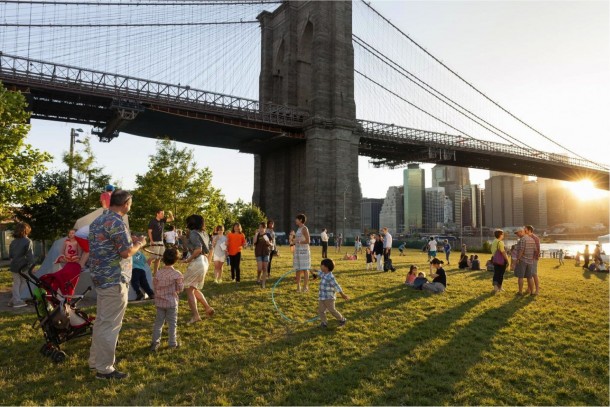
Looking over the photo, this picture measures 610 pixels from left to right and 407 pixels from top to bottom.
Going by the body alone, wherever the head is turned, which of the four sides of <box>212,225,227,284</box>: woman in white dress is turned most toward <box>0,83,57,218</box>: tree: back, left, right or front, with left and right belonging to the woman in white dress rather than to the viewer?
right

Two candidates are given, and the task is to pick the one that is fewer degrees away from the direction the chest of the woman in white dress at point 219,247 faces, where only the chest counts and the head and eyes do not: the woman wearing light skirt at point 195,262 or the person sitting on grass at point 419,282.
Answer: the woman wearing light skirt

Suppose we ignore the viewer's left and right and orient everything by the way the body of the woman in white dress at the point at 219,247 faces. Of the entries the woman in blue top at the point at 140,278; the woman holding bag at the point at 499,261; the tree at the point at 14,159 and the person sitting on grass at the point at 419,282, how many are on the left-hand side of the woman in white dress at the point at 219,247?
2

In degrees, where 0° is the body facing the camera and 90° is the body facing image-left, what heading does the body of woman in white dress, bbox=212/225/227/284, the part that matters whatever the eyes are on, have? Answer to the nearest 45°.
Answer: approximately 0°

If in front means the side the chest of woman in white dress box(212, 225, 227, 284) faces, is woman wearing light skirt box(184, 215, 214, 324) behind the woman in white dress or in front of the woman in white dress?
in front

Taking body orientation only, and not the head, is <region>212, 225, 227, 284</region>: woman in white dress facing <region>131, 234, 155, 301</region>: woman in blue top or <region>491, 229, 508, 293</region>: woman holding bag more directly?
the woman in blue top

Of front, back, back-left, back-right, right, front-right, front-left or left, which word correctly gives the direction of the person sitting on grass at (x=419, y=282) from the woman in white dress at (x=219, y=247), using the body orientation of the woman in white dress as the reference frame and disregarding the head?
left

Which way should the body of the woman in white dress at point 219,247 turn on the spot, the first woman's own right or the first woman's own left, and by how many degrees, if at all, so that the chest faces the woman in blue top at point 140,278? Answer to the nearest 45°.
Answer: approximately 45° to the first woman's own right
